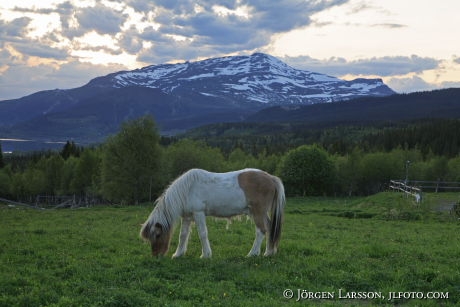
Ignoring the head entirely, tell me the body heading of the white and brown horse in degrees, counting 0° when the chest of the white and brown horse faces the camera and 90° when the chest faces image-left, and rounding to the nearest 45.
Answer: approximately 90°
